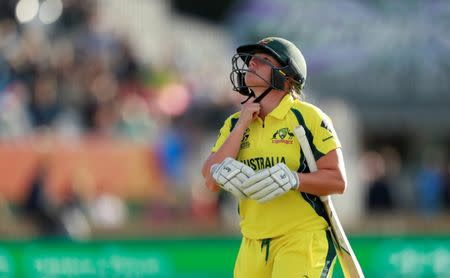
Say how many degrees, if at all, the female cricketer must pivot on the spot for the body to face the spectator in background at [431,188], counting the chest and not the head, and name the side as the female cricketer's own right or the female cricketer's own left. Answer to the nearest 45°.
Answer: approximately 135° to the female cricketer's own right

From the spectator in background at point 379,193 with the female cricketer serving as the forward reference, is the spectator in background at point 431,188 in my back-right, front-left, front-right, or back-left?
back-left

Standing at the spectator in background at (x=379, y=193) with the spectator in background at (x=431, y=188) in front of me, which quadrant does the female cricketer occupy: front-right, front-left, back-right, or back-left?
back-right

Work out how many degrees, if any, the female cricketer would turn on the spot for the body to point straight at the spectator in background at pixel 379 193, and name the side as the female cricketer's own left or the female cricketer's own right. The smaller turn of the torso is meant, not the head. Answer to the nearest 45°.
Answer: approximately 135° to the female cricketer's own right

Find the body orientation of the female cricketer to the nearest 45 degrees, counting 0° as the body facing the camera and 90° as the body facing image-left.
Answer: approximately 45°
